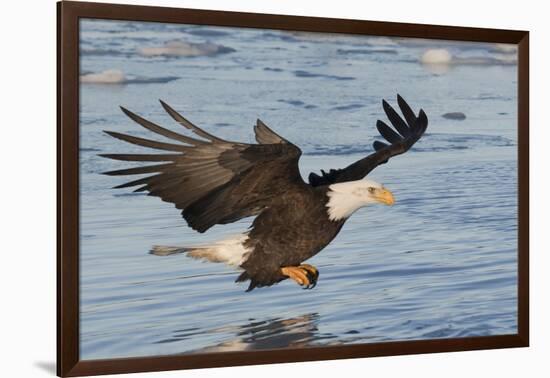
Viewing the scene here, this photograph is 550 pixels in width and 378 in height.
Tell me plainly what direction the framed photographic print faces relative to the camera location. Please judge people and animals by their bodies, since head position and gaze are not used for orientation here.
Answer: facing the viewer and to the right of the viewer
